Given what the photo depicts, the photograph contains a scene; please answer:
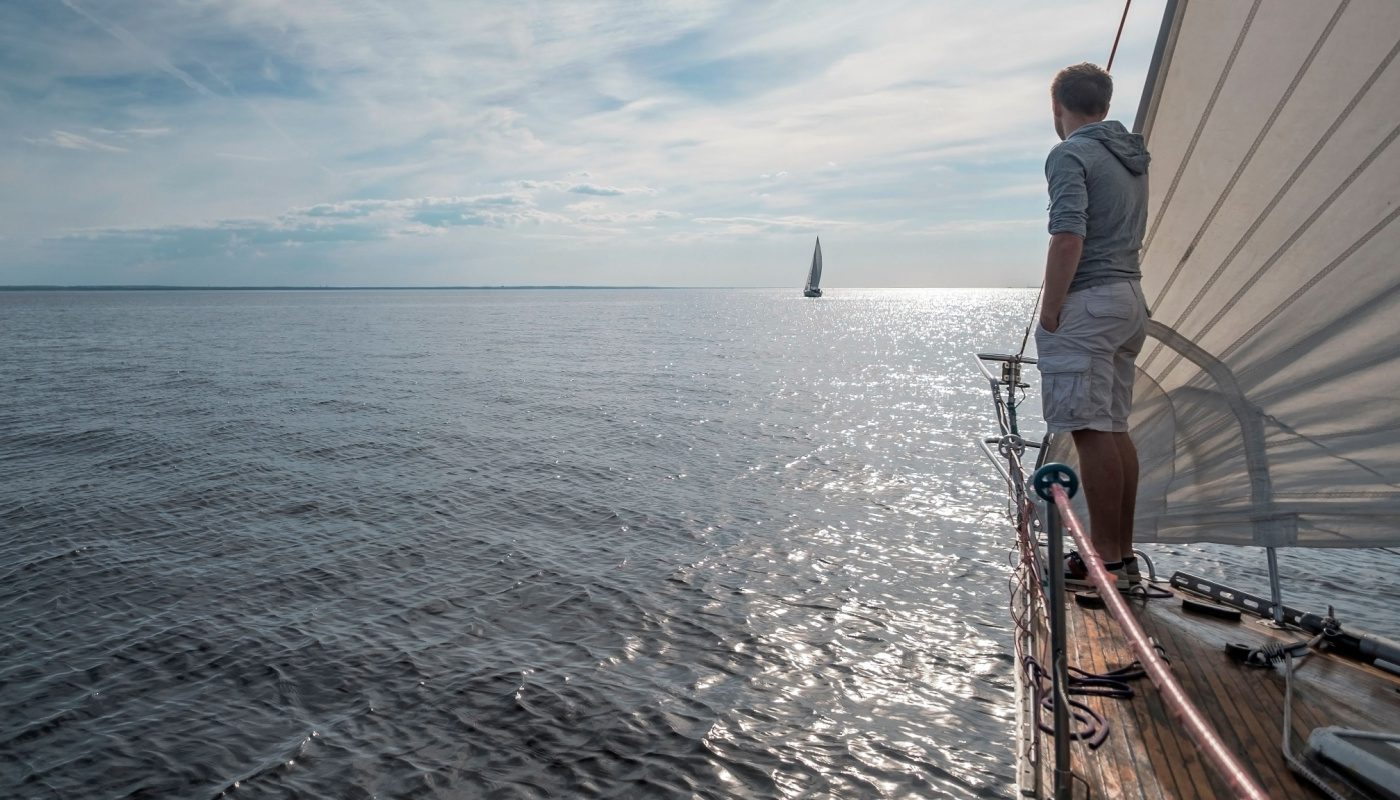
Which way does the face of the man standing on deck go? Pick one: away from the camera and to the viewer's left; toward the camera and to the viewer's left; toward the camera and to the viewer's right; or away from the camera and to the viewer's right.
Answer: away from the camera and to the viewer's left

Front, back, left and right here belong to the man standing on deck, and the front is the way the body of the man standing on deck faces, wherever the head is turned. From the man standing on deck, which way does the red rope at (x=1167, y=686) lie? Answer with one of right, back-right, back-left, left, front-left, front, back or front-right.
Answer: back-left

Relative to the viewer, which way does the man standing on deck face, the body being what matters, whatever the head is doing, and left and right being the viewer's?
facing away from the viewer and to the left of the viewer
